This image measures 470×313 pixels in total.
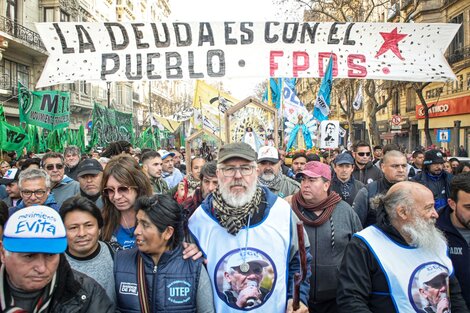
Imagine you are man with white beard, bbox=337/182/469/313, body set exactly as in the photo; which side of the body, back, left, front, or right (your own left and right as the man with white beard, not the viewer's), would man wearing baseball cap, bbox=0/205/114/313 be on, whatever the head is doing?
right

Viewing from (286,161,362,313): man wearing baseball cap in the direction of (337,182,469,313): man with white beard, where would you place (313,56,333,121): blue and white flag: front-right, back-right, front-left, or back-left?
back-left

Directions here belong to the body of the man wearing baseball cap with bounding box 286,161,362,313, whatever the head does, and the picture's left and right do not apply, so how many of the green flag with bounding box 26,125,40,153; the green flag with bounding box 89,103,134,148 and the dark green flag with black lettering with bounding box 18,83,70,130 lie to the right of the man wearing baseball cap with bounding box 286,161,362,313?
3

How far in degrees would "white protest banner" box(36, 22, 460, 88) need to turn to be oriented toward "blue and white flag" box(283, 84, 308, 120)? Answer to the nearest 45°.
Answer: approximately 180°

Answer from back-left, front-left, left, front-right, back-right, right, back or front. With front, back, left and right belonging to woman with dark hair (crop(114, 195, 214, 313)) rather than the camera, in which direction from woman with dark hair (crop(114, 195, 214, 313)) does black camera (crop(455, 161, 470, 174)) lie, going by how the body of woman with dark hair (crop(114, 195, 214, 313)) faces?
back

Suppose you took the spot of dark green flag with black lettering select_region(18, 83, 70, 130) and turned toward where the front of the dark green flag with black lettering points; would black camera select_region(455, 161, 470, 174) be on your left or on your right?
on your left

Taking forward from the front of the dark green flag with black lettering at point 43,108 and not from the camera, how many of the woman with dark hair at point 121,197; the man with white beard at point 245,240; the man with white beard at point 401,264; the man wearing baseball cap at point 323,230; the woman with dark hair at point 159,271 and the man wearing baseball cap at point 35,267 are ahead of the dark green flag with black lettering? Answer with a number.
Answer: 6

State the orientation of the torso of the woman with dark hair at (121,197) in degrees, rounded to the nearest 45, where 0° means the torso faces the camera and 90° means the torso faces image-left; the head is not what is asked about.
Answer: approximately 45°

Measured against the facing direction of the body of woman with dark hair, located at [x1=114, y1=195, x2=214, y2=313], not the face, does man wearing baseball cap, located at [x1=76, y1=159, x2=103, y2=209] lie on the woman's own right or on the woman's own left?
on the woman's own right
